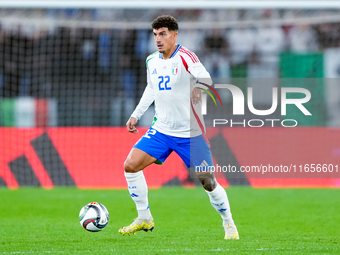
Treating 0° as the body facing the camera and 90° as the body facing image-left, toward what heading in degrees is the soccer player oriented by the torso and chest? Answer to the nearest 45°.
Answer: approximately 45°
